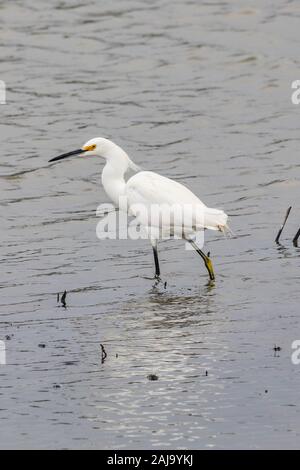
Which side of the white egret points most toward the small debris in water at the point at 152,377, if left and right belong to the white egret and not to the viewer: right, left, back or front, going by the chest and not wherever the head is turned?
left

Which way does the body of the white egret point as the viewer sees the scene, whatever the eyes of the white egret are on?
to the viewer's left
